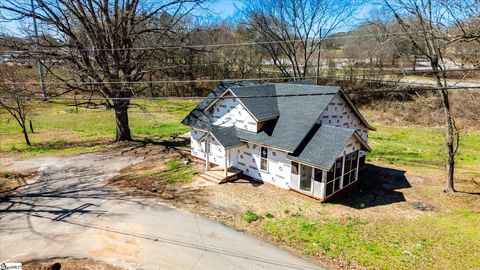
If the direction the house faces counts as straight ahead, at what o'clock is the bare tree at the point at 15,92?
The bare tree is roughly at 2 o'clock from the house.

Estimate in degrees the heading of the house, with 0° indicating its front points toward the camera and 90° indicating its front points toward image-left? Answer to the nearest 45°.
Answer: approximately 45°

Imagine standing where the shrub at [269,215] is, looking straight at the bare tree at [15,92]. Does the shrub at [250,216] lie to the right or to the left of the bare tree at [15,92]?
left

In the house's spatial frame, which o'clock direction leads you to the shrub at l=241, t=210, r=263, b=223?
The shrub is roughly at 11 o'clock from the house.

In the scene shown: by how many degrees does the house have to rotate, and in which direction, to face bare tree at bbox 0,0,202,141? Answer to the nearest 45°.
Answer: approximately 45° to its right

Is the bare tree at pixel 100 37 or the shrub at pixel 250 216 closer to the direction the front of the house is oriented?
the shrub

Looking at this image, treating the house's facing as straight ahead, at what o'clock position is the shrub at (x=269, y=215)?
The shrub is roughly at 11 o'clock from the house.

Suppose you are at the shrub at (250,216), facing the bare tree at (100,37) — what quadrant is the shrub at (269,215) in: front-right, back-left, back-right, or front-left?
back-right
